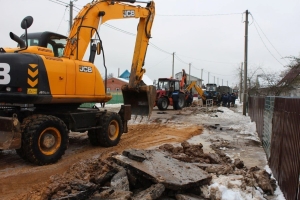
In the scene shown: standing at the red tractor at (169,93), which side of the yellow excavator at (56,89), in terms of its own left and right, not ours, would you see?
front

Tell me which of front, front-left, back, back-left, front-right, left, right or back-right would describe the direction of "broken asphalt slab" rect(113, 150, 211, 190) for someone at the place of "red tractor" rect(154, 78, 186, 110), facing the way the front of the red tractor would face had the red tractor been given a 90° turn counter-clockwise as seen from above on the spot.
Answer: front-right

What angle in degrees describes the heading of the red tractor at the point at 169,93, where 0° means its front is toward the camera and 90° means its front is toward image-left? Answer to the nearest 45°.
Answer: approximately 45°

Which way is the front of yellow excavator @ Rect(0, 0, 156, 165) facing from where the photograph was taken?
facing away from the viewer and to the right of the viewer

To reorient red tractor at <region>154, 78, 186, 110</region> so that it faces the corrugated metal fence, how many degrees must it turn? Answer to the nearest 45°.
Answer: approximately 45° to its left

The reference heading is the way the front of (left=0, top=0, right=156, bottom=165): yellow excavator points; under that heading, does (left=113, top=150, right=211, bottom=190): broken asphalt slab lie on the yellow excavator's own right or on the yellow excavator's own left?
on the yellow excavator's own right

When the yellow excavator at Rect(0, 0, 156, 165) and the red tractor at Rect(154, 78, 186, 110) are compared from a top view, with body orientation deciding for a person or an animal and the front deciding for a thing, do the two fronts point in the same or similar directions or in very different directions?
very different directions
